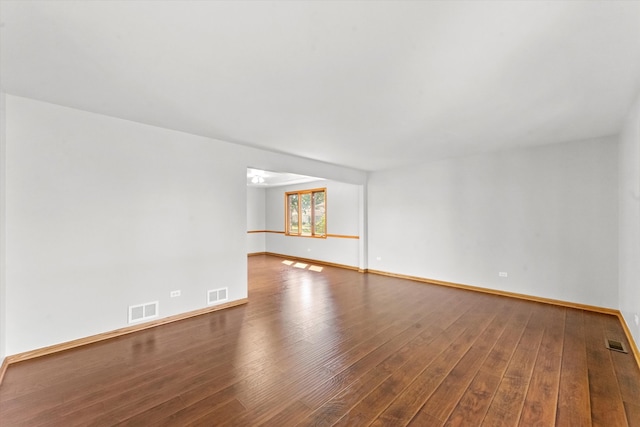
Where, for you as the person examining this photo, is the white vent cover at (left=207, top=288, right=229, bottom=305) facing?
facing the viewer and to the right of the viewer

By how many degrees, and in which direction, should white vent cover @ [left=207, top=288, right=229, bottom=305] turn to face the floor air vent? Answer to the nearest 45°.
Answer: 0° — it already faces it
